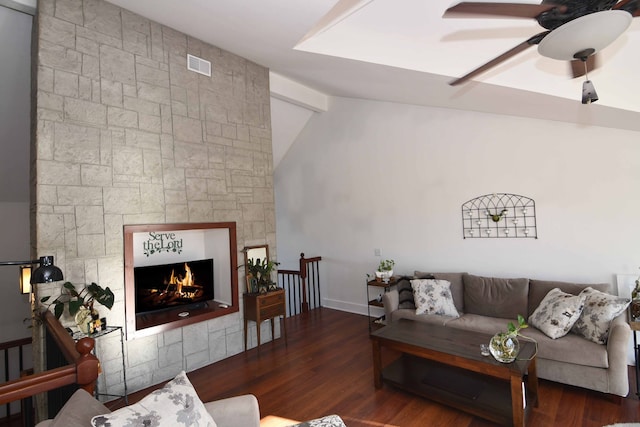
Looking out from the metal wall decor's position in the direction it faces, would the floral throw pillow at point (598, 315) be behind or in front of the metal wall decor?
in front

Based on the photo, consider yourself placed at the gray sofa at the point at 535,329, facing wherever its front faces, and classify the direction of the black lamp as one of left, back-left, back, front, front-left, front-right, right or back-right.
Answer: front

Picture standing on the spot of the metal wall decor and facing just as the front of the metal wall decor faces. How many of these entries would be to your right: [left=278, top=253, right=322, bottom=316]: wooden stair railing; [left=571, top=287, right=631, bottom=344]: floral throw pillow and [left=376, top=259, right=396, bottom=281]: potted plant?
2

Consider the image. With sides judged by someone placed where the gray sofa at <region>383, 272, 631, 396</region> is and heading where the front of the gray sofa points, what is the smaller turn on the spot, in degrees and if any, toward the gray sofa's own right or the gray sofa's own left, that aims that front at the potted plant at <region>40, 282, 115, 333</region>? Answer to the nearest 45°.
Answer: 0° — it already faces it

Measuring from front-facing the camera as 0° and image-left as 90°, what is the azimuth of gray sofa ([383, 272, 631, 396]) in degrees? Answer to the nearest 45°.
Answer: approximately 45°

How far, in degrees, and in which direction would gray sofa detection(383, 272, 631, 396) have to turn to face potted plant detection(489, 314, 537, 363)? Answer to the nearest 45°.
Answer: approximately 45° to its left

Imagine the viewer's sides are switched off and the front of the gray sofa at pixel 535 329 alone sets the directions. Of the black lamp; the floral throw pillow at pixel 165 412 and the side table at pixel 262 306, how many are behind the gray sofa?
0

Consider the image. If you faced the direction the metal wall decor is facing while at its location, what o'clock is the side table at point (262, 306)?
The side table is roughly at 2 o'clock from the metal wall decor.

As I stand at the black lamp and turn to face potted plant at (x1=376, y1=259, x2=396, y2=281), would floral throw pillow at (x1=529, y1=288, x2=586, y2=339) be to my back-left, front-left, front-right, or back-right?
front-right

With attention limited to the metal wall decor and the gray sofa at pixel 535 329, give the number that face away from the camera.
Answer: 0

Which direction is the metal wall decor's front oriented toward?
toward the camera

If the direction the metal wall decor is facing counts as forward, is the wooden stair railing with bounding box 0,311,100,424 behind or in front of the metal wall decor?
in front

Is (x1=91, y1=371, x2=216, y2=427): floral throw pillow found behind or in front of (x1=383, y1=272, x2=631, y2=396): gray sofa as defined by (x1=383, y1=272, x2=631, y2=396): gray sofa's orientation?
in front

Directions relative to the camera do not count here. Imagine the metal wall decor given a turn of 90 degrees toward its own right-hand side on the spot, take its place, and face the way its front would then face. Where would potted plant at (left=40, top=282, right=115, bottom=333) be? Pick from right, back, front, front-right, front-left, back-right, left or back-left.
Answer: front-left
